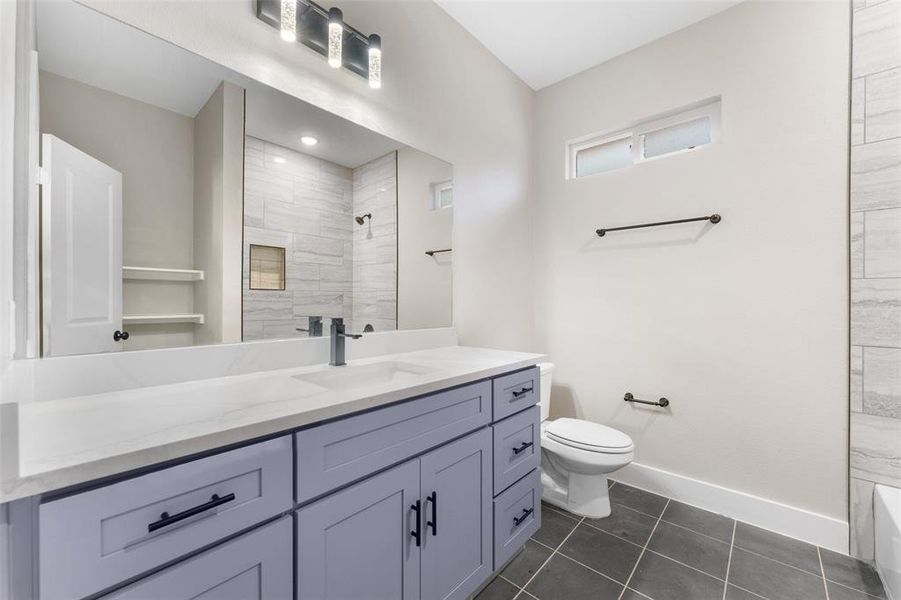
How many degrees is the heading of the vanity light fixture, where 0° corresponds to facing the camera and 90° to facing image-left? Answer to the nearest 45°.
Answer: approximately 315°

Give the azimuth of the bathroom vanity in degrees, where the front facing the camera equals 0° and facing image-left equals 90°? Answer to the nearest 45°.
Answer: approximately 315°

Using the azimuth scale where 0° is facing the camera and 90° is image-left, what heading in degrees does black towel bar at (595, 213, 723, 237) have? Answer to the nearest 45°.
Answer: approximately 45°

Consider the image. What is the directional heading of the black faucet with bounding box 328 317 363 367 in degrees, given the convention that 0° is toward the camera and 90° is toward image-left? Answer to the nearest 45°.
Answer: approximately 315°
